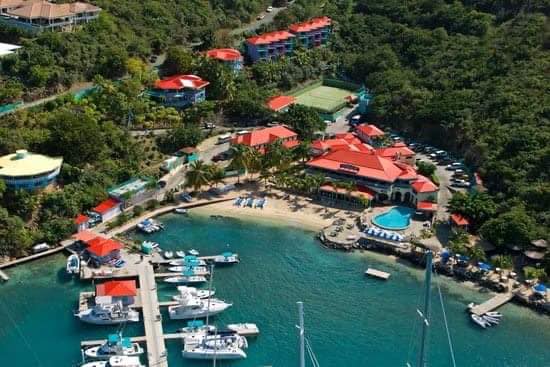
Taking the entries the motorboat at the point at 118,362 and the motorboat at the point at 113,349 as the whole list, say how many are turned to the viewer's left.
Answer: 2

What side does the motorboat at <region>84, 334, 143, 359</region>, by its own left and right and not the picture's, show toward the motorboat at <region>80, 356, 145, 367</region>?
left

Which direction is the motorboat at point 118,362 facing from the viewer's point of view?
to the viewer's left

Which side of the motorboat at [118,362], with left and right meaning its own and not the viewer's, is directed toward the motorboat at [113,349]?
right

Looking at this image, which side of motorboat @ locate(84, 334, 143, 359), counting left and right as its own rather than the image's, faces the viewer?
left
